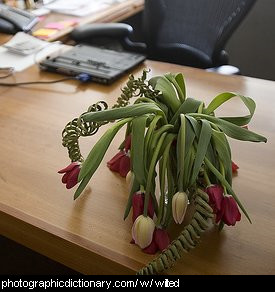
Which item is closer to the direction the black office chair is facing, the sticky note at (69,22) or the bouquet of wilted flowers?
the sticky note

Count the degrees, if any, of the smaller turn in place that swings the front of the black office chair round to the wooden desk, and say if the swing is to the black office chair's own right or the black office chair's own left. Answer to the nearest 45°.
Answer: approximately 135° to the black office chair's own left

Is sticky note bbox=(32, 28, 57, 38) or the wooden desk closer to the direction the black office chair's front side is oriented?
the sticky note
